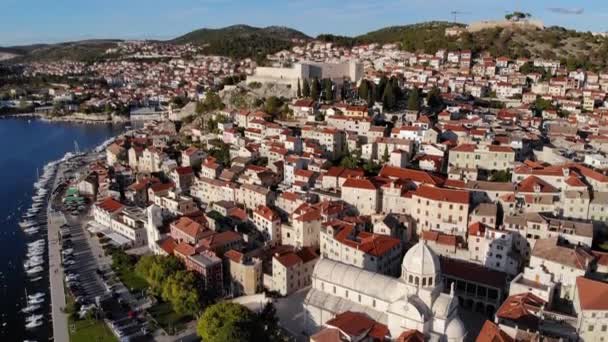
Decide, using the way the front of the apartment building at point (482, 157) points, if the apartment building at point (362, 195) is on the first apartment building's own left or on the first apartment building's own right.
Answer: on the first apartment building's own right

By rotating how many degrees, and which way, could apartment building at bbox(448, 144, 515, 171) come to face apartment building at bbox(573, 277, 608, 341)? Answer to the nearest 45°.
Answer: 0° — it already faces it

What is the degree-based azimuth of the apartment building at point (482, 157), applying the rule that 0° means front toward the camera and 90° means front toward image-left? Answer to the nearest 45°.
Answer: approximately 0°

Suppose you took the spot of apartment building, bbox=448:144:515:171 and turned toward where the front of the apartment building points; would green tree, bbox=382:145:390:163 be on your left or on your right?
on your right
